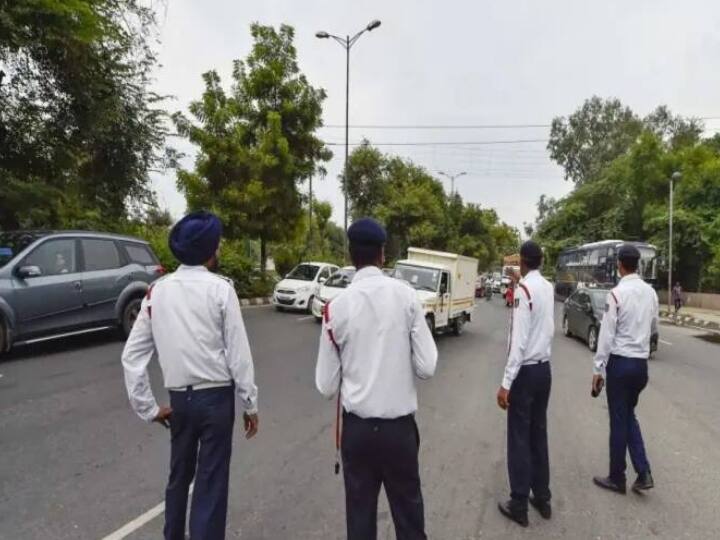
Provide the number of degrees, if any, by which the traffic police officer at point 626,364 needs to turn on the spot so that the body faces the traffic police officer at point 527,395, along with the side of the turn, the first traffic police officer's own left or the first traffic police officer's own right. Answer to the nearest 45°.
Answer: approximately 90° to the first traffic police officer's own left

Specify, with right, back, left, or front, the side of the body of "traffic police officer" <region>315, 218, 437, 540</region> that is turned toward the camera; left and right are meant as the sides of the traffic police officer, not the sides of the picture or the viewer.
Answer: back

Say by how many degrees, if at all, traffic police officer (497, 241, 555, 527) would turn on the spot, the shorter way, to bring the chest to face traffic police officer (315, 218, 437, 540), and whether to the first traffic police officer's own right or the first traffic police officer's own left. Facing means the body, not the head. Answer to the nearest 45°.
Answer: approximately 90° to the first traffic police officer's own left

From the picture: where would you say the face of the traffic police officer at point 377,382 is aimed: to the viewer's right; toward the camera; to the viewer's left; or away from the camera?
away from the camera

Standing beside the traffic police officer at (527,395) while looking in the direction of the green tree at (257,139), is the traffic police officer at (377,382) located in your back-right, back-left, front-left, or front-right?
back-left

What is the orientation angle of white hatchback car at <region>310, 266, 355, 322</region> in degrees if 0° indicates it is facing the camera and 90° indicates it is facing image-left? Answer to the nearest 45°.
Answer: approximately 45°

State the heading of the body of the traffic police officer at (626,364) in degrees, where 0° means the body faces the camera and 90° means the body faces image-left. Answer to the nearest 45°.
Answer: approximately 135°

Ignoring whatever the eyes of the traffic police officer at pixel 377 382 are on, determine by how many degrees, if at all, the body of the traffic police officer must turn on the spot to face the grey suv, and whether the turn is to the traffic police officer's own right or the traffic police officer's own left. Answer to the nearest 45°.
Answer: approximately 45° to the traffic police officer's own left

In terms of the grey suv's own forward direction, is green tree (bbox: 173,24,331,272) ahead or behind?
behind

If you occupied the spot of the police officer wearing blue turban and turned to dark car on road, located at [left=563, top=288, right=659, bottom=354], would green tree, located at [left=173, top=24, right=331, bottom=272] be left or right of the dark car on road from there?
left

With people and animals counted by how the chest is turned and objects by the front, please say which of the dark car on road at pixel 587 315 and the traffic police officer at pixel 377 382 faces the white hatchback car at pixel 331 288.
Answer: the traffic police officer

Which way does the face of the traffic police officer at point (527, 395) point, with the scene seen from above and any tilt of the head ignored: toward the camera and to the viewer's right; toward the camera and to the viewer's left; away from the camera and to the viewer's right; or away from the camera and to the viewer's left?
away from the camera and to the viewer's left
